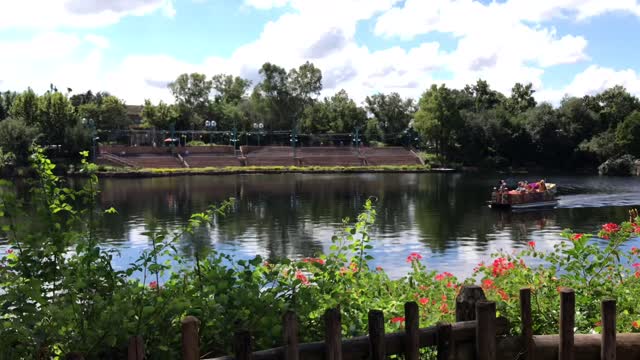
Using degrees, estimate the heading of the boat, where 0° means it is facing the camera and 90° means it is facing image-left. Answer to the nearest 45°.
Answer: approximately 90°

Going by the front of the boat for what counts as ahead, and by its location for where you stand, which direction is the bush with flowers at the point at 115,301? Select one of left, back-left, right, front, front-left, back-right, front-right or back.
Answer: left

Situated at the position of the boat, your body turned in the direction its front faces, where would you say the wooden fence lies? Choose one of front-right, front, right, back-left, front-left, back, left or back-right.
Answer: left
